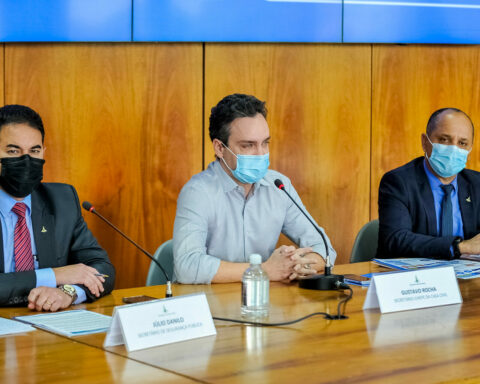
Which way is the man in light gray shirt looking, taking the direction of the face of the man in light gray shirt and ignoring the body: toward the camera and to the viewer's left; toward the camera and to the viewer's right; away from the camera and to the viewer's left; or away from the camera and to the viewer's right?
toward the camera and to the viewer's right

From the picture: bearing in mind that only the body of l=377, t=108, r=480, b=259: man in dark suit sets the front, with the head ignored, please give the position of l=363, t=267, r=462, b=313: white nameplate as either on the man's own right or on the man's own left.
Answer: on the man's own right

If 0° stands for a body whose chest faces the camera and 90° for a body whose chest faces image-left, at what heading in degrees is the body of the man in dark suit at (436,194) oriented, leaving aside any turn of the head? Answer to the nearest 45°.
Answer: approximately 315°

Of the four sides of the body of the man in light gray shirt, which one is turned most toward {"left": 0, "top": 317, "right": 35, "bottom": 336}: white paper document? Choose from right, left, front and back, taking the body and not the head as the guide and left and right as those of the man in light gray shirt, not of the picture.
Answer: right

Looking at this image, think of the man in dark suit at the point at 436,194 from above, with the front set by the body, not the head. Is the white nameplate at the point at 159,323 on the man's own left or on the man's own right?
on the man's own right

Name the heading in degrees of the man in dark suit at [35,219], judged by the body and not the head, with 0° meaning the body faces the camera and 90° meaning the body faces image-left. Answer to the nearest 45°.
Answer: approximately 0°

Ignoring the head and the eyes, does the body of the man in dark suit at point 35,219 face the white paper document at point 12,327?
yes

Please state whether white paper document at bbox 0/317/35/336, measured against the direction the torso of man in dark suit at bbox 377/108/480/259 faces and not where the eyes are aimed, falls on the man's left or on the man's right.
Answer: on the man's right

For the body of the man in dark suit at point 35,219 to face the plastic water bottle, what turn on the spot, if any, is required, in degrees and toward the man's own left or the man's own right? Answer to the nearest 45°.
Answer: approximately 45° to the man's own left
